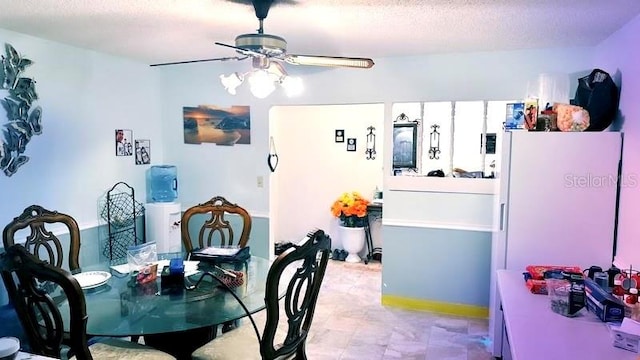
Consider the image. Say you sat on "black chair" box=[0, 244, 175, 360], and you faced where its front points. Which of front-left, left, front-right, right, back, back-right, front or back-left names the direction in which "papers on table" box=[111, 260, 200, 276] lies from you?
front

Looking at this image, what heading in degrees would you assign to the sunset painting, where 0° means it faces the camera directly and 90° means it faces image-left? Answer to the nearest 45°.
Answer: approximately 0°

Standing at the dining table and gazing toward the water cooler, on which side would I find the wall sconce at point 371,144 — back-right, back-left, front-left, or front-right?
front-right

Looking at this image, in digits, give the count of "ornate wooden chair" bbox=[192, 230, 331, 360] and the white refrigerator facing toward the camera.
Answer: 0

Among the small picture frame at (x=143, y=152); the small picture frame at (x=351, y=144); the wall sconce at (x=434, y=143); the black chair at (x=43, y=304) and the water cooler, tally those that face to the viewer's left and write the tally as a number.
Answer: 0

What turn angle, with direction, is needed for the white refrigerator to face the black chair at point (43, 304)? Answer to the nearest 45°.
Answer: approximately 45° to its left

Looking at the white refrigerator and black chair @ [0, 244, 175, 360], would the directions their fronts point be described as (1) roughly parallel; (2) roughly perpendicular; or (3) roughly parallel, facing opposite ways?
roughly perpendicular

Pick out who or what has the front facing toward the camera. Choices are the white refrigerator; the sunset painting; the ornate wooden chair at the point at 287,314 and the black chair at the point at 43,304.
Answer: the sunset painting

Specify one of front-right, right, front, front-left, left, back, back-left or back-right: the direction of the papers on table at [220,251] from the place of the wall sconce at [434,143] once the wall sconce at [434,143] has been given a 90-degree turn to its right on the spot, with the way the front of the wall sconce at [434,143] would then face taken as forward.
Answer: front-left

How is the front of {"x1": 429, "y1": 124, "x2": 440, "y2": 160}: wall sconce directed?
toward the camera

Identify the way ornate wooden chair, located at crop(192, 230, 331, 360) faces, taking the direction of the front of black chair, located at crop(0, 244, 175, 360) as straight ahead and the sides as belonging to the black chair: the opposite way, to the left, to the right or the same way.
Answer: to the left

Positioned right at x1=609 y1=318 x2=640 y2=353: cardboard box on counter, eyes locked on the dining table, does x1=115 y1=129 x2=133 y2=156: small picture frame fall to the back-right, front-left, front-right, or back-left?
front-right

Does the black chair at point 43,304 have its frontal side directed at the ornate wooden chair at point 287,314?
no

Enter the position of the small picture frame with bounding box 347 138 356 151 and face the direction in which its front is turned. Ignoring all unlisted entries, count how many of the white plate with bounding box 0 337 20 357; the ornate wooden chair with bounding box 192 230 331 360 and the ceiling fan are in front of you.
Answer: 3

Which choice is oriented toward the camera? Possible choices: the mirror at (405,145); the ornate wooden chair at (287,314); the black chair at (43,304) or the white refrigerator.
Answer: the mirror

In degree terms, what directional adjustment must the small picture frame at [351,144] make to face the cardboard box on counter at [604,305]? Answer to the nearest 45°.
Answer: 0° — it already faces it

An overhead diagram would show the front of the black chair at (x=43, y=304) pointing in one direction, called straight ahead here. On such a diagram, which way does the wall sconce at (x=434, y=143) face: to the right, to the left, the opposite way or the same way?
the opposite way

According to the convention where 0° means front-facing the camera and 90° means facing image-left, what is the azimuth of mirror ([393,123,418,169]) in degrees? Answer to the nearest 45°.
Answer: approximately 0°

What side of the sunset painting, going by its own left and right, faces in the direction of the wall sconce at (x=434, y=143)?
left
